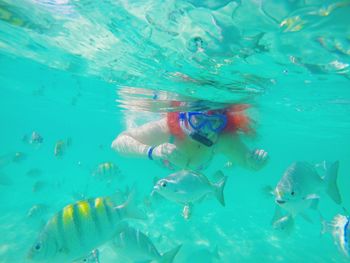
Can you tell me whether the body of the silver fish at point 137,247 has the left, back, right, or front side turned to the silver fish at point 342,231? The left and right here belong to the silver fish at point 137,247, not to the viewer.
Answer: back

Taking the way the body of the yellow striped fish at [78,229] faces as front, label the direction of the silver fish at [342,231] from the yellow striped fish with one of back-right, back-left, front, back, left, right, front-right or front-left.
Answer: back

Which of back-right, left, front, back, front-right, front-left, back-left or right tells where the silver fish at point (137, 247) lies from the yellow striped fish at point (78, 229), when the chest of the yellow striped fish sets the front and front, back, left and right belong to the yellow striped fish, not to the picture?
back-right

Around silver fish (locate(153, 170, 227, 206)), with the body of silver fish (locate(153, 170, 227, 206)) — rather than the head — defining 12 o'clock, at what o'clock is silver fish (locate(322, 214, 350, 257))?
silver fish (locate(322, 214, 350, 257)) is roughly at 6 o'clock from silver fish (locate(153, 170, 227, 206)).

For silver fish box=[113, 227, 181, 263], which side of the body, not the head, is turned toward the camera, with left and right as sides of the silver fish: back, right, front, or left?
left

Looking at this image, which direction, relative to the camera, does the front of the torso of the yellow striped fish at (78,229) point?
to the viewer's left

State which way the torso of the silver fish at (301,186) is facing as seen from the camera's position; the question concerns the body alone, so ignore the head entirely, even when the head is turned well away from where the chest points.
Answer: to the viewer's left

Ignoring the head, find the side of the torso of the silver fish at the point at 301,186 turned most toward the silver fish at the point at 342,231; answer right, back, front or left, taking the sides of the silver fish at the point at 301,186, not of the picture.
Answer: back

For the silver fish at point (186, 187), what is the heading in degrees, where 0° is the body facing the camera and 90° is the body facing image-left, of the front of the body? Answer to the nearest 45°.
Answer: approximately 90°
